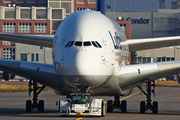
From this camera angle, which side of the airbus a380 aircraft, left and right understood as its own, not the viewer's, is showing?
front
